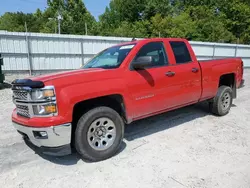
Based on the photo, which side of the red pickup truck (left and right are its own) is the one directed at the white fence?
right

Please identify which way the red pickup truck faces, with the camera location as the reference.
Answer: facing the viewer and to the left of the viewer
